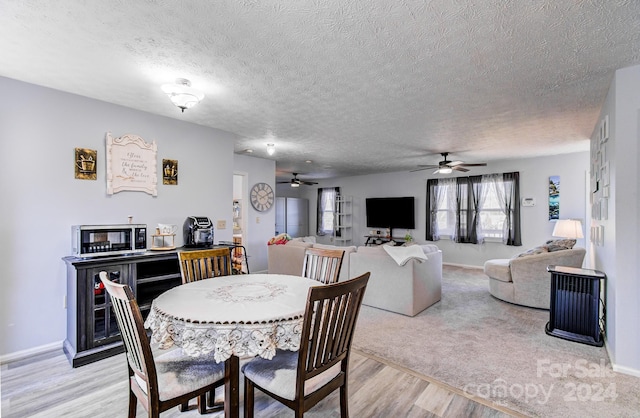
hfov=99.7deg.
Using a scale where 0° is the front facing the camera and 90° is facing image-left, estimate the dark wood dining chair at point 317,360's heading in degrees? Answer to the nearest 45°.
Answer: approximately 135°

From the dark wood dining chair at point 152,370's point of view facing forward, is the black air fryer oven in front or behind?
in front

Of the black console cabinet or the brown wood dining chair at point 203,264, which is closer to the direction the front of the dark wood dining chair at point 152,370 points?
the brown wood dining chair

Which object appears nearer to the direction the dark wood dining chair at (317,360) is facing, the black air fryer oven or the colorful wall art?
the black air fryer oven

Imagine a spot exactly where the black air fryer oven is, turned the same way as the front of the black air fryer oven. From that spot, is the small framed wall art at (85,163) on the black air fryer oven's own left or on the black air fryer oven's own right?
on the black air fryer oven's own right

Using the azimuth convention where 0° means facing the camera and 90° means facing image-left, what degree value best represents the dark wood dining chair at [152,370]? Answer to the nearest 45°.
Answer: approximately 225°

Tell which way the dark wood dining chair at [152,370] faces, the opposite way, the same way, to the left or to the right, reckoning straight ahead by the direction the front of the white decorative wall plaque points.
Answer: to the left

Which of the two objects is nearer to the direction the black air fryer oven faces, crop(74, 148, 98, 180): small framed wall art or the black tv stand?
the black tv stand

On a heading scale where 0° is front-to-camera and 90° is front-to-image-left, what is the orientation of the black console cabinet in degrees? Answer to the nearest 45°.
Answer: approximately 315°

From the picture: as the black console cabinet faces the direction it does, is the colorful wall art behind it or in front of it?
in front

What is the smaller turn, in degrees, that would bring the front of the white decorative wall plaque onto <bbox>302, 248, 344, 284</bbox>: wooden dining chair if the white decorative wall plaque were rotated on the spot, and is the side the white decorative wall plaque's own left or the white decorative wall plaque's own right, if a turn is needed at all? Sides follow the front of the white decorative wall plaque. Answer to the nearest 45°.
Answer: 0° — it already faces it
